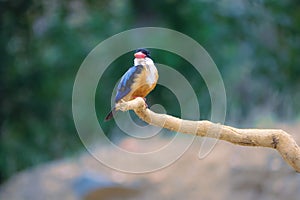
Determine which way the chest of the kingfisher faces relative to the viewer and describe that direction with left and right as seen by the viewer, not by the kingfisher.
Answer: facing the viewer and to the right of the viewer
